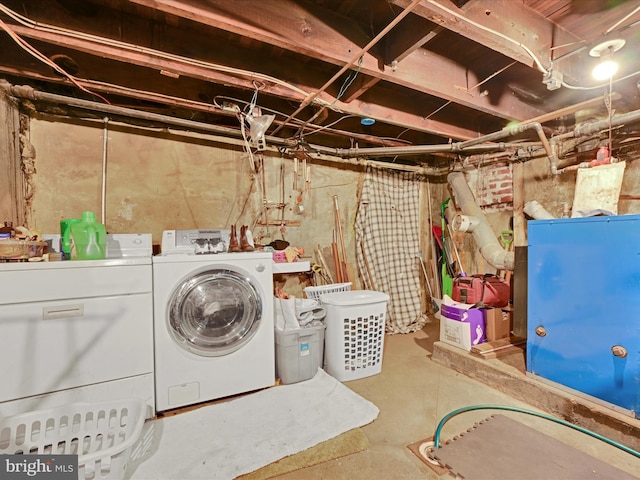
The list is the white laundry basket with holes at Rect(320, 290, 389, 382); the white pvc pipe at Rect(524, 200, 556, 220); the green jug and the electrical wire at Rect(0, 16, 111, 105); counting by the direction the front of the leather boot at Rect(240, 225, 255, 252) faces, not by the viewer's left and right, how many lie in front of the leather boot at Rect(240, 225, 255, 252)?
2

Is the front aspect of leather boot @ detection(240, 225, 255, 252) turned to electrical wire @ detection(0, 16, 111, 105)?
no

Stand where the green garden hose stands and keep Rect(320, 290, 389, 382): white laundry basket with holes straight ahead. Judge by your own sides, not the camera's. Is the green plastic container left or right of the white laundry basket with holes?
left

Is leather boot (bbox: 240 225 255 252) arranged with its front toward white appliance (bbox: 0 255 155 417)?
no

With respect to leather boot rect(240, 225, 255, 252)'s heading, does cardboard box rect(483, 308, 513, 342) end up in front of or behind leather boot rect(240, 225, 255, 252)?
in front
